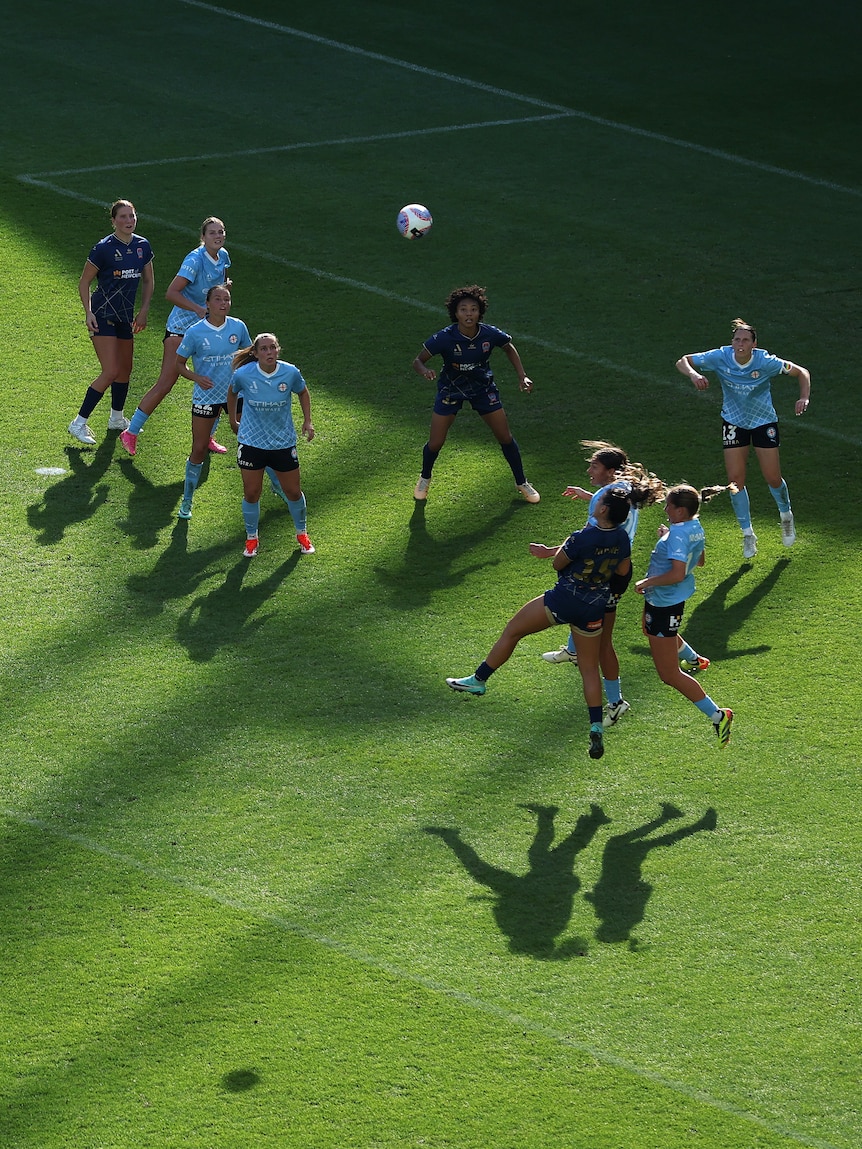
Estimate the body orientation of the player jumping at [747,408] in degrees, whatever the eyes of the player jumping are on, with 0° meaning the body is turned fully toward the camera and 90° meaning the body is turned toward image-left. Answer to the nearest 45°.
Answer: approximately 0°

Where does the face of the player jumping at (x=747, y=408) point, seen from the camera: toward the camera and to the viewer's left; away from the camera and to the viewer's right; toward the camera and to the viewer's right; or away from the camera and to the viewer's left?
toward the camera and to the viewer's left
